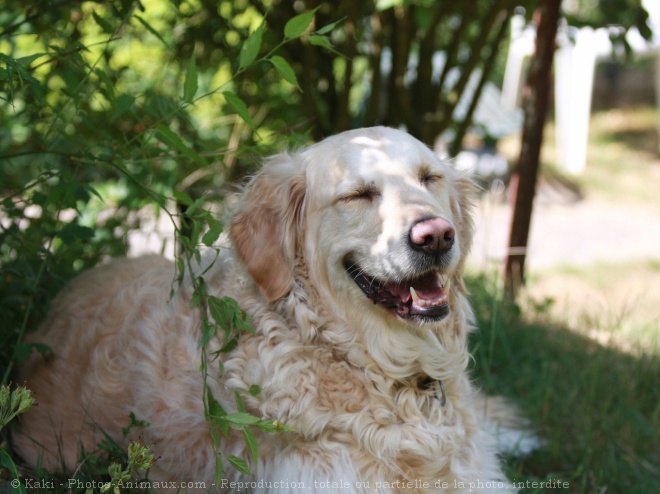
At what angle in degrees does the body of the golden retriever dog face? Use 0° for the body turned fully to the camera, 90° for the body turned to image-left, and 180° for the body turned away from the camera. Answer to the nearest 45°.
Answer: approximately 315°

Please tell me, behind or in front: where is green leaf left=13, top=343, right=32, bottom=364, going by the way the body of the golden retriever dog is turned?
behind

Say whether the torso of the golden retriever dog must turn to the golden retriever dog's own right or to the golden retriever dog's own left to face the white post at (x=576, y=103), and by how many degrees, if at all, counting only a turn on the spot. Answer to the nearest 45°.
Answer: approximately 90° to the golden retriever dog's own left

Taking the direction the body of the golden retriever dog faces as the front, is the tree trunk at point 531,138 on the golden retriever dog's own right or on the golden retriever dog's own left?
on the golden retriever dog's own left
